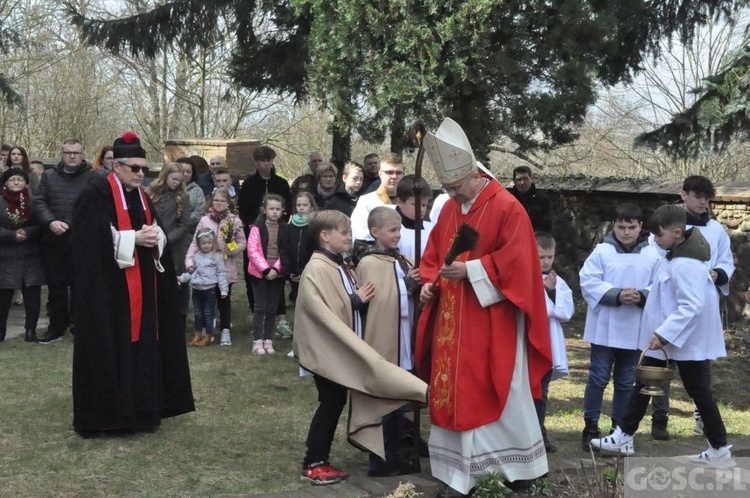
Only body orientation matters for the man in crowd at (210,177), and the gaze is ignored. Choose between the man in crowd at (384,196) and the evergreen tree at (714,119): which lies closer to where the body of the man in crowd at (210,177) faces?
the man in crowd

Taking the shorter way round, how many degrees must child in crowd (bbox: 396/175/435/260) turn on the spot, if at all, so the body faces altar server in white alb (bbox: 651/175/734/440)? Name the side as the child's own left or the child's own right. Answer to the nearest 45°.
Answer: approximately 45° to the child's own left

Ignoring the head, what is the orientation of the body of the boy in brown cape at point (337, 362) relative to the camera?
to the viewer's right

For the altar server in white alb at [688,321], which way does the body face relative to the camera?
to the viewer's left

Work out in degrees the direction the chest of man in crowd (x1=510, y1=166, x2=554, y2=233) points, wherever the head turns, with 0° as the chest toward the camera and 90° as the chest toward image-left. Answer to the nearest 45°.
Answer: approximately 45°

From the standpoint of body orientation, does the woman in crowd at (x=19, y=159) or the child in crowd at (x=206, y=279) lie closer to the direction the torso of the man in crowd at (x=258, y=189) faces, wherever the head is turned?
the child in crowd

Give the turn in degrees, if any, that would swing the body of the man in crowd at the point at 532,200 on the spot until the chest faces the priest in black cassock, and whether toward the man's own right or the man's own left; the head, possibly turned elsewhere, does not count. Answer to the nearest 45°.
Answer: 0° — they already face them

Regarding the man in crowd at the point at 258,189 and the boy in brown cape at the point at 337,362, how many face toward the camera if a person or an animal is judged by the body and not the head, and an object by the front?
1
